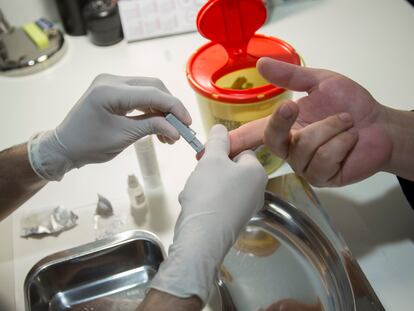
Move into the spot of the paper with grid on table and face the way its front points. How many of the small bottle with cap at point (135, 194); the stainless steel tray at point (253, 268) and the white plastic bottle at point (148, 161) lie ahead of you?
3

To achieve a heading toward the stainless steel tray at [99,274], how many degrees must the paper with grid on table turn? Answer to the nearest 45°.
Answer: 0° — it already faces it

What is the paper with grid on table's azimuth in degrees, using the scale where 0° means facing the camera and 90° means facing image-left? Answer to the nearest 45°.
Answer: approximately 0°

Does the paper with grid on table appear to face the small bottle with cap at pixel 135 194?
yes

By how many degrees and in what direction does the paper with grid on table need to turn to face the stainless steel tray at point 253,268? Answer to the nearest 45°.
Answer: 0° — it already faces it
